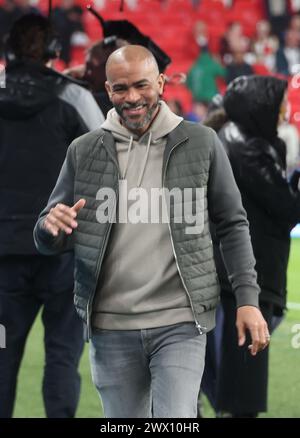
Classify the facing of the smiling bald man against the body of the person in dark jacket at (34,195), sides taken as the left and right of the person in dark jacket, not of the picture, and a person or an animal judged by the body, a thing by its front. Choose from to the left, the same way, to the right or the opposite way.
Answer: the opposite way

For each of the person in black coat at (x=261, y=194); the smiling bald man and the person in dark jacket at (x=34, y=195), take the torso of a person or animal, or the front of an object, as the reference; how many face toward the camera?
1

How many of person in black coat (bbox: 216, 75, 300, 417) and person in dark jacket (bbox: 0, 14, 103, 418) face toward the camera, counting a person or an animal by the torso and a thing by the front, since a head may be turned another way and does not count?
0

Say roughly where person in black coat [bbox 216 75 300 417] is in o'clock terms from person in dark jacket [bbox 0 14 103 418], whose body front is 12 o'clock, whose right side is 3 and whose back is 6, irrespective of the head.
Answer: The person in black coat is roughly at 3 o'clock from the person in dark jacket.

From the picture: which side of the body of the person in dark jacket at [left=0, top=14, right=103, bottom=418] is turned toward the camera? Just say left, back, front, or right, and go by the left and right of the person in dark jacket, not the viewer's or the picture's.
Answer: back

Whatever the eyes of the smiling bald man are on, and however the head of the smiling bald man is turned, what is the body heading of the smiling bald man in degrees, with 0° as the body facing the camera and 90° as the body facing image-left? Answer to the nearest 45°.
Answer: approximately 0°

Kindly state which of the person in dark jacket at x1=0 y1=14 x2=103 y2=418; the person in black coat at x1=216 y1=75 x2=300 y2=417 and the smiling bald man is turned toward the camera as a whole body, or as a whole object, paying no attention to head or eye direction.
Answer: the smiling bald man
